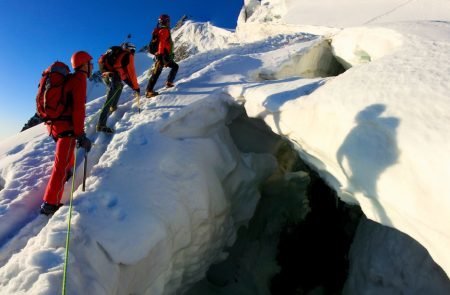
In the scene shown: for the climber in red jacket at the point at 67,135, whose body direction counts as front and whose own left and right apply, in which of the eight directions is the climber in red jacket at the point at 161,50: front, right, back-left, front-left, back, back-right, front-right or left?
front-left

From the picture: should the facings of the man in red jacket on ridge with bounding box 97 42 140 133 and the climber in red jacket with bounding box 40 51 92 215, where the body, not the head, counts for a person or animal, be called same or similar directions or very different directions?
same or similar directions

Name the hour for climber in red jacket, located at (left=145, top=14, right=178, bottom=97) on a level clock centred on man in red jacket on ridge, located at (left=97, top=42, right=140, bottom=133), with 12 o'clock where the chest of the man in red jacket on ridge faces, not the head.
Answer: The climber in red jacket is roughly at 11 o'clock from the man in red jacket on ridge.
